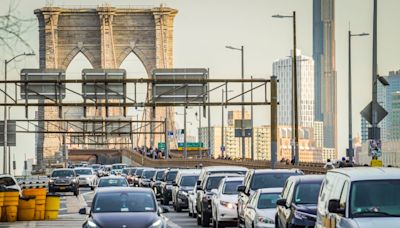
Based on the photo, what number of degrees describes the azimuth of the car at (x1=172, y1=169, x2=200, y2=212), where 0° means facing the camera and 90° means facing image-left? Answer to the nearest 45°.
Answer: approximately 315°

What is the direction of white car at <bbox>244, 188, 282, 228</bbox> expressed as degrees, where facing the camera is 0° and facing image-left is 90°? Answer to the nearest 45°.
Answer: approximately 315°

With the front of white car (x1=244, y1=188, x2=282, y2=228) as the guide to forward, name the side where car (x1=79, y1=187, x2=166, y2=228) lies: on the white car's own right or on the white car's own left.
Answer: on the white car's own right

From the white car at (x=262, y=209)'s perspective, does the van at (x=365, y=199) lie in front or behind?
in front
